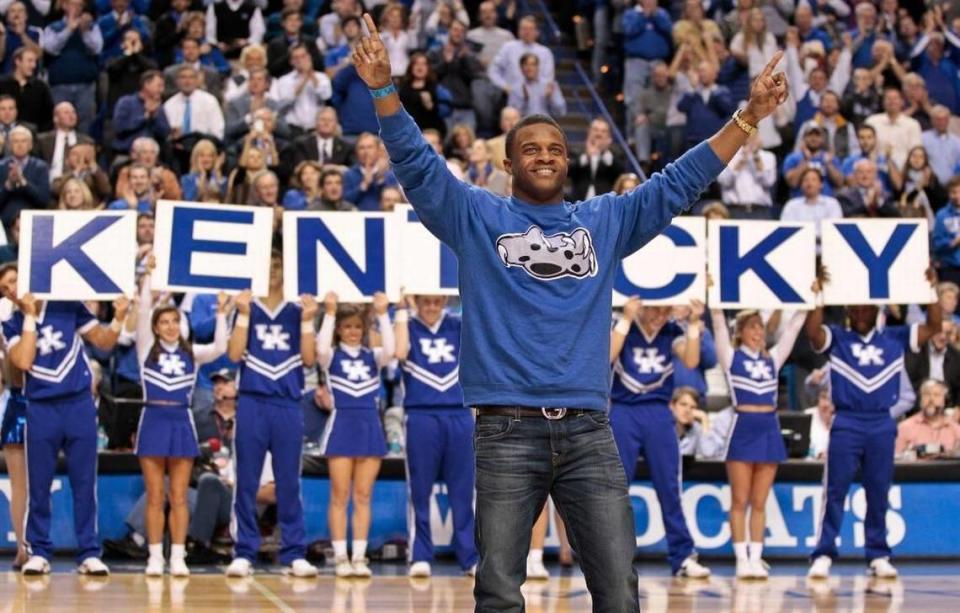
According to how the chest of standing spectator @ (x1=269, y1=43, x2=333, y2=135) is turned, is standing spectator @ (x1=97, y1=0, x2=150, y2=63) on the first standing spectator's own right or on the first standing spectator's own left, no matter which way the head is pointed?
on the first standing spectator's own right

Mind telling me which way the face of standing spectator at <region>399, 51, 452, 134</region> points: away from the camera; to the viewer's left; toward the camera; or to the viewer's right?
toward the camera

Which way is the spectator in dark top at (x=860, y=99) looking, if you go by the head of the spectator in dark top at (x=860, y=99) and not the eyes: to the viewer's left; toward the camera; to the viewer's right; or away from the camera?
toward the camera

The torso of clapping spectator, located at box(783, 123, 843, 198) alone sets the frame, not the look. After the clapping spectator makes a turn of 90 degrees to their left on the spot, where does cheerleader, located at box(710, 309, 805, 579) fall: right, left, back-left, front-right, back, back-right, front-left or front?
right

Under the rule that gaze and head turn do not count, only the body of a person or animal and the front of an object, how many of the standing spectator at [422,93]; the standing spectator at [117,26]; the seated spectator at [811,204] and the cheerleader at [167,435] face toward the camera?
4

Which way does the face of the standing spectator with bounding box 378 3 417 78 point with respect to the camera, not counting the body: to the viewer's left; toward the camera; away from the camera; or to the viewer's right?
toward the camera

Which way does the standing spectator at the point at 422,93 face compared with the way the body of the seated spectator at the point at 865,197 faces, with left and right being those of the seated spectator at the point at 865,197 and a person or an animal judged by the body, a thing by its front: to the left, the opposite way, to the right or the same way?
the same way

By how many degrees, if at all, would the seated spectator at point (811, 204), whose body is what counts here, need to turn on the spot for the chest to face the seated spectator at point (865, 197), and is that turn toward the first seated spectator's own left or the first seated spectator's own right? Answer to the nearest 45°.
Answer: approximately 135° to the first seated spectator's own left

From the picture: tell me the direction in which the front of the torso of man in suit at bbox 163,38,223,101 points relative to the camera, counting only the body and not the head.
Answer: toward the camera

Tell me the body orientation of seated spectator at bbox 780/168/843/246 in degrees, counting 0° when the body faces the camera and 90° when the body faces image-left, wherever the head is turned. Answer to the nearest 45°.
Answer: approximately 0°

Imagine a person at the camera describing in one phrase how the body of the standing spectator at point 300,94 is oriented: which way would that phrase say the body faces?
toward the camera

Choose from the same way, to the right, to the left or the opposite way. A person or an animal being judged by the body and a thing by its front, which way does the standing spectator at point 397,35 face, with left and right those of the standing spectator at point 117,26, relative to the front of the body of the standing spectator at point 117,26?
the same way

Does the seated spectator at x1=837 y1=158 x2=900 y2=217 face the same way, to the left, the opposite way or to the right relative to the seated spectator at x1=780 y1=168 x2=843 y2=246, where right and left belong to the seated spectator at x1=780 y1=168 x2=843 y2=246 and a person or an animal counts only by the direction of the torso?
the same way

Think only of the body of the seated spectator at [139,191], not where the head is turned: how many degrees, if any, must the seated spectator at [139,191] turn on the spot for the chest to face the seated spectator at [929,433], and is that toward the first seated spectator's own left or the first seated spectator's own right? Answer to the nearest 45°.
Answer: approximately 90° to the first seated spectator's own left

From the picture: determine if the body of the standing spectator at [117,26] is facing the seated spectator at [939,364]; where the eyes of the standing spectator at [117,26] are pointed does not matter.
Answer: no
